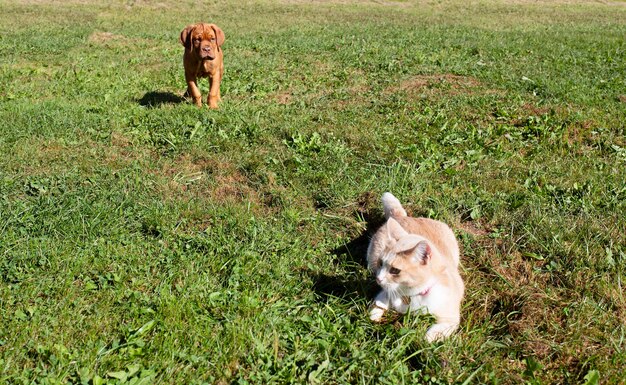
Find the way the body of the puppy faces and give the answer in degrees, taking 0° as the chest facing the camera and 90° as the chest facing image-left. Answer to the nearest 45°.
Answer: approximately 0°

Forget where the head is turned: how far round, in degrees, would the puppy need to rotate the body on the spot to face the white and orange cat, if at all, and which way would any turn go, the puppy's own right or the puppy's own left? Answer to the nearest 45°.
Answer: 0° — it already faces it
